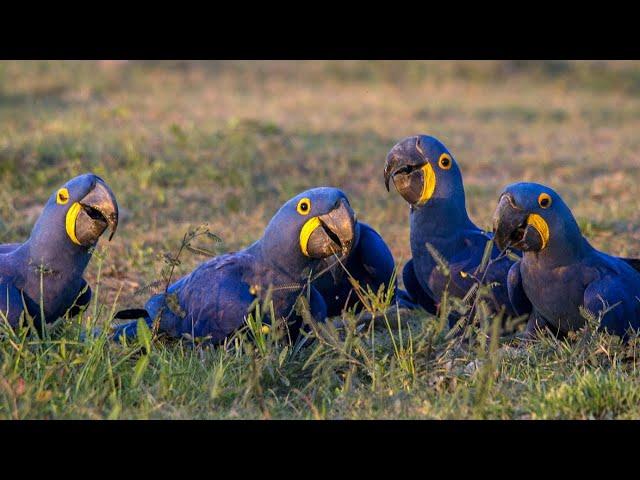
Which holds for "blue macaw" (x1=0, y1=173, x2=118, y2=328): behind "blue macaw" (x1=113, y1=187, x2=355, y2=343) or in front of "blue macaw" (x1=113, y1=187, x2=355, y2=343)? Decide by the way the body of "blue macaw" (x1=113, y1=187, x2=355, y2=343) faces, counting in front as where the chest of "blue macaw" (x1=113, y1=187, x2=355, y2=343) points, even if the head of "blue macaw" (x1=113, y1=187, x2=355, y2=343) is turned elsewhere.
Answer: behind

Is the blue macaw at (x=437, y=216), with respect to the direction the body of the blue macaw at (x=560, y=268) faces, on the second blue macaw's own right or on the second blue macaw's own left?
on the second blue macaw's own right

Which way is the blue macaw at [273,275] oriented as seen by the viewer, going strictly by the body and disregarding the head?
to the viewer's right

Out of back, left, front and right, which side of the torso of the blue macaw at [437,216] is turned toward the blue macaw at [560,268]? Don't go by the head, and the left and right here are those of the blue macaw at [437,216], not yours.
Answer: left

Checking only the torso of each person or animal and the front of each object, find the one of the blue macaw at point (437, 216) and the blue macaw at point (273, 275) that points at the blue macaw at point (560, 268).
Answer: the blue macaw at point (273, 275)

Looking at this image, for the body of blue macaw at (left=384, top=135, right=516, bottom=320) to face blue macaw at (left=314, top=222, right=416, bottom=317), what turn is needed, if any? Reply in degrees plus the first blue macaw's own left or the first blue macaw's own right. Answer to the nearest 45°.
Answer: approximately 90° to the first blue macaw's own right

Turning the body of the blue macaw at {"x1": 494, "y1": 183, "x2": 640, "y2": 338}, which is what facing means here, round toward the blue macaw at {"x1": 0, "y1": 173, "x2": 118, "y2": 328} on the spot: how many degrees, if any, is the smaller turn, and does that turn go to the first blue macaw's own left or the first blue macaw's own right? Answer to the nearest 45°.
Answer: approximately 45° to the first blue macaw's own right
